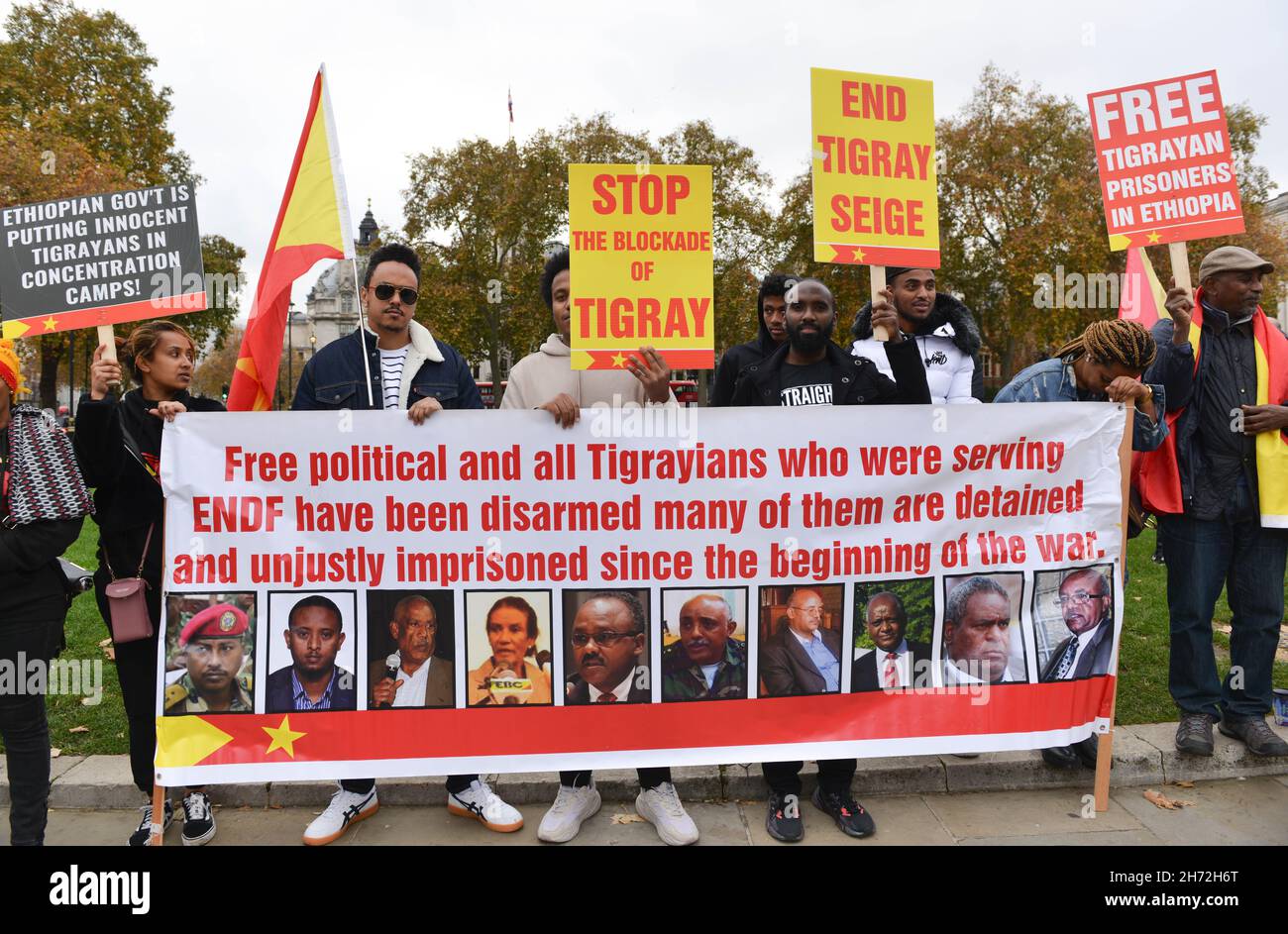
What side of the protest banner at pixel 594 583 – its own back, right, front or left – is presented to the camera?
front

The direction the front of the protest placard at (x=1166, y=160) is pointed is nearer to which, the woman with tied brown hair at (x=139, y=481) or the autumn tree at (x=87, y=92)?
the woman with tied brown hair

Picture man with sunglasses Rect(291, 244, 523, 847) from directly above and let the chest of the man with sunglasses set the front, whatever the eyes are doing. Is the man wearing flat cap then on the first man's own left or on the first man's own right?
on the first man's own left

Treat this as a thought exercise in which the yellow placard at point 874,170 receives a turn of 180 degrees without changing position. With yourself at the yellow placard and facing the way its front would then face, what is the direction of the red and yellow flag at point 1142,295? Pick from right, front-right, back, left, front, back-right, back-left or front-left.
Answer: front-right

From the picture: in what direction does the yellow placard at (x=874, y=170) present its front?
toward the camera

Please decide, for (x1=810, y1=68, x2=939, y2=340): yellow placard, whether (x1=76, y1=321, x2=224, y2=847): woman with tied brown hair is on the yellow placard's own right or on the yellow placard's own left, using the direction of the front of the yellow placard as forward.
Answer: on the yellow placard's own right

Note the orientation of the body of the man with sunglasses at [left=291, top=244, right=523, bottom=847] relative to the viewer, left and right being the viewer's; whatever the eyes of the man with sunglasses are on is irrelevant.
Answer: facing the viewer

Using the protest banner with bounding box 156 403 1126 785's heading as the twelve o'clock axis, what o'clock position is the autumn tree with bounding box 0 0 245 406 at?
The autumn tree is roughly at 5 o'clock from the protest banner.

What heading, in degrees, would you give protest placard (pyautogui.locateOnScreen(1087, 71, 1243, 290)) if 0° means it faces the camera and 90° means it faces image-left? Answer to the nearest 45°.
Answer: approximately 0°

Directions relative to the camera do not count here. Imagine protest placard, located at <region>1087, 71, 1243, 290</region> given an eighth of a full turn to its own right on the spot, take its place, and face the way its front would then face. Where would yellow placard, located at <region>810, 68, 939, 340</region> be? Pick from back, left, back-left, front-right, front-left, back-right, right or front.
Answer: front
